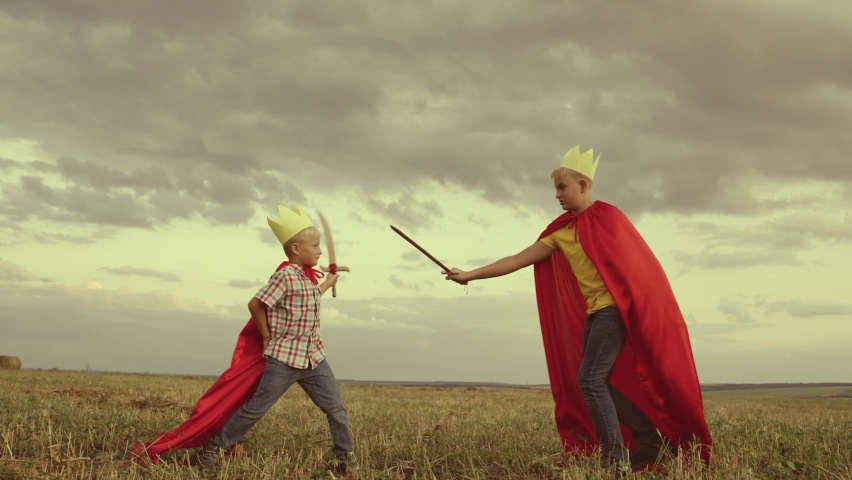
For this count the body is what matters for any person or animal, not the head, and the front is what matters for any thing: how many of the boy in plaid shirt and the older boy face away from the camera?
0

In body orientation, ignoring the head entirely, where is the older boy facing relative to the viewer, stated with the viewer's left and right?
facing the viewer and to the left of the viewer

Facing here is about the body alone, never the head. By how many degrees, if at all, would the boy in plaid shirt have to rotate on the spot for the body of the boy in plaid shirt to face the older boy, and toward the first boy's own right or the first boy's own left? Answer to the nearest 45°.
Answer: approximately 45° to the first boy's own left

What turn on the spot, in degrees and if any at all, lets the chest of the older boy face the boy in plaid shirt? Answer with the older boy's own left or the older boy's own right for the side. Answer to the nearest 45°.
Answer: approximately 45° to the older boy's own right

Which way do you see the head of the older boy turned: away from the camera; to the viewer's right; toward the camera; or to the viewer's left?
to the viewer's left

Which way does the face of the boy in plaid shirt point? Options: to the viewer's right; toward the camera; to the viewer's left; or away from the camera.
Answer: to the viewer's right
